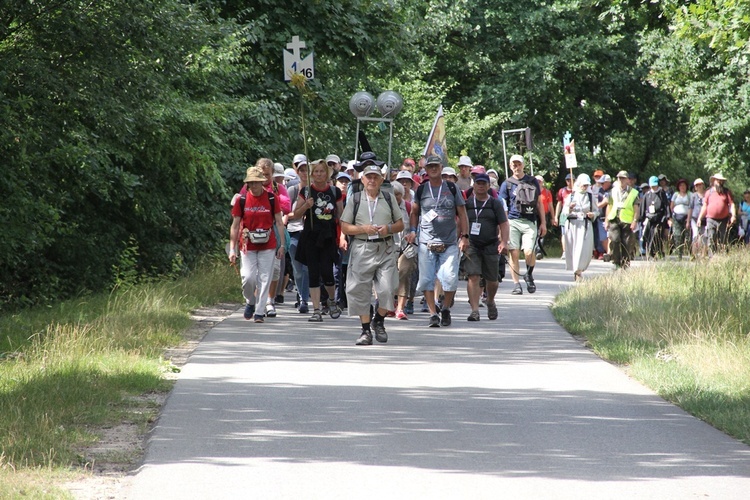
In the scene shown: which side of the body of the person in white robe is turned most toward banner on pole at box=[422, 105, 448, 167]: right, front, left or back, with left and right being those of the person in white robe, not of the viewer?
right

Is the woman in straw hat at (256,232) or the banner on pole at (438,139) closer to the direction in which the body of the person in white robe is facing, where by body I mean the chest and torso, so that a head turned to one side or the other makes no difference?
the woman in straw hat

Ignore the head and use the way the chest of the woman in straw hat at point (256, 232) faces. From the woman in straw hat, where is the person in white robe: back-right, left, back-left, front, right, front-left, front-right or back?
back-left

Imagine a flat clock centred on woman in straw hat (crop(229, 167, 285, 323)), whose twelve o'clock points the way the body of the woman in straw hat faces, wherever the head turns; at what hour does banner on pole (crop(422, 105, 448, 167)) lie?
The banner on pole is roughly at 7 o'clock from the woman in straw hat.

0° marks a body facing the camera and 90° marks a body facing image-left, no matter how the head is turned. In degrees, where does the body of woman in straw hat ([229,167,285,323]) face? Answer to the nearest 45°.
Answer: approximately 0°

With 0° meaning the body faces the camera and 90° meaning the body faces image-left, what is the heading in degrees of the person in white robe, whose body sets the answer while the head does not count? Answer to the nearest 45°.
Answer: approximately 0°

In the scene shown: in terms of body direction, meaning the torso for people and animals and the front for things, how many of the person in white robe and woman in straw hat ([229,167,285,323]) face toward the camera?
2
